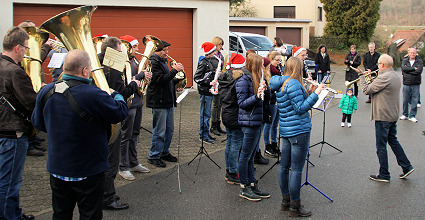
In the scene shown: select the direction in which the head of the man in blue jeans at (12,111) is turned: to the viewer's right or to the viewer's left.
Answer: to the viewer's right

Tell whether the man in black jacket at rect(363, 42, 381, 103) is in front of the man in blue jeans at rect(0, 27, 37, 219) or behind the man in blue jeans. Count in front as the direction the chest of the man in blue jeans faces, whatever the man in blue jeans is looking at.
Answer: in front

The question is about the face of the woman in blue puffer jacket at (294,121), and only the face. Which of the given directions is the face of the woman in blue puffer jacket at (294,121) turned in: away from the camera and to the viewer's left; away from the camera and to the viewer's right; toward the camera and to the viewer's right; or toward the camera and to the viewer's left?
away from the camera and to the viewer's right

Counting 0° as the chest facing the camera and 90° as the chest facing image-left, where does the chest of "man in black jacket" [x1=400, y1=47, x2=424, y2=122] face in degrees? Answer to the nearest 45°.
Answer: approximately 0°

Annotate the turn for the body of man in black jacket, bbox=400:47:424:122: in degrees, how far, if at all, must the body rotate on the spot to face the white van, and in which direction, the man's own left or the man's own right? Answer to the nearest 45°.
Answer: approximately 135° to the man's own right

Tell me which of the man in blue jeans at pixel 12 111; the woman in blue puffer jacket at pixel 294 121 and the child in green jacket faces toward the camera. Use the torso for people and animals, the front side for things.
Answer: the child in green jacket

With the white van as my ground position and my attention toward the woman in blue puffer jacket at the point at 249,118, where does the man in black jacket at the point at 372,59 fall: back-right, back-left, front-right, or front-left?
front-left

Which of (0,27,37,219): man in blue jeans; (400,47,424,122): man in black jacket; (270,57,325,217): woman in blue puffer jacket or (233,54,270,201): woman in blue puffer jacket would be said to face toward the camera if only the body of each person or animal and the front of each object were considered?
the man in black jacket
